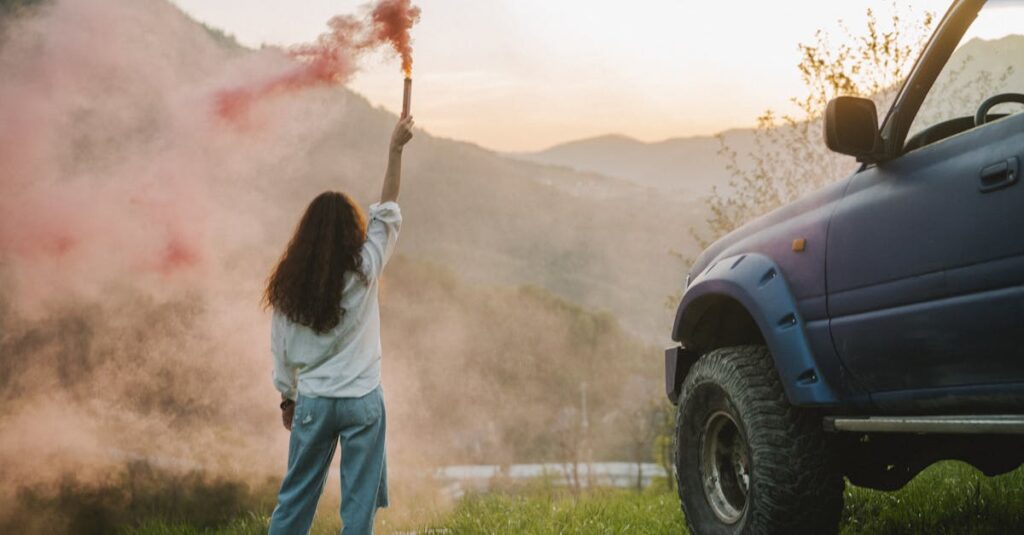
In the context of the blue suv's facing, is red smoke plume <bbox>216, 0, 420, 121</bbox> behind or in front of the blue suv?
in front

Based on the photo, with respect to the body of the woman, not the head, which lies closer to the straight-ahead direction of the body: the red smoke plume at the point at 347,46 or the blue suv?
the red smoke plume

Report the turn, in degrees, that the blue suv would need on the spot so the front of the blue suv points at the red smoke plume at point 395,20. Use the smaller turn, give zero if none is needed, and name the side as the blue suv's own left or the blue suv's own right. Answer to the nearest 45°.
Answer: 0° — it already faces it

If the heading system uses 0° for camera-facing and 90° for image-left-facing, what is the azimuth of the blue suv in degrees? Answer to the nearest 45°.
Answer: approximately 135°

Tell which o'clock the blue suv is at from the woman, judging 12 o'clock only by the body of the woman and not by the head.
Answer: The blue suv is roughly at 4 o'clock from the woman.

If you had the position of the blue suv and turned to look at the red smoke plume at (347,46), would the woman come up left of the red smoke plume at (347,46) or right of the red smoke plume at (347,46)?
left

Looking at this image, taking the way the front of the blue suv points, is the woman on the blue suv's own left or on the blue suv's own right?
on the blue suv's own left

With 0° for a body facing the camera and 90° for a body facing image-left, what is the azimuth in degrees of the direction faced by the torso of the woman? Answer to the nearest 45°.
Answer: approximately 180°

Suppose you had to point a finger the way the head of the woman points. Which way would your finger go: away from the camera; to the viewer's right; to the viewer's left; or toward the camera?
away from the camera

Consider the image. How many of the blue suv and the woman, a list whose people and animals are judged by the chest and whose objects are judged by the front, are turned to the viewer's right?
0
